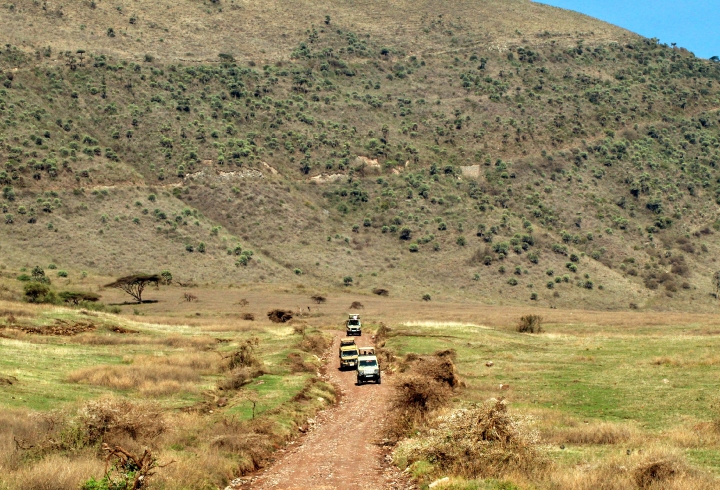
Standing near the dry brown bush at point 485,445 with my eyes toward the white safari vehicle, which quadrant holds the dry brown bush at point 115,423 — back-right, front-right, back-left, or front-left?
front-left

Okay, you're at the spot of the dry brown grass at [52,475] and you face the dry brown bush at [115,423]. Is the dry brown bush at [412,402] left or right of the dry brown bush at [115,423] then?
right

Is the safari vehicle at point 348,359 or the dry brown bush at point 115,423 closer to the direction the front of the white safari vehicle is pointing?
the dry brown bush

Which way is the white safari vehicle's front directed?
toward the camera

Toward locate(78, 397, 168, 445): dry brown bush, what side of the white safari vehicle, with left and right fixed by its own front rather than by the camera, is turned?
front

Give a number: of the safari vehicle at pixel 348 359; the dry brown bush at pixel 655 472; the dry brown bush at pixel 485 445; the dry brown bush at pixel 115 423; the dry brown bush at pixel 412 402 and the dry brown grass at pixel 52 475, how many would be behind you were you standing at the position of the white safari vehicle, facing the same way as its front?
1

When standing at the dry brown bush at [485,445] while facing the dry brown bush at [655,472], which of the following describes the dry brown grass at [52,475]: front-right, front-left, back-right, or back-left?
back-right

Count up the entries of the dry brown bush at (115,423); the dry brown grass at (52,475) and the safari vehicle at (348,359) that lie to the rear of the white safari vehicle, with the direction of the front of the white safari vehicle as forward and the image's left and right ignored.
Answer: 1

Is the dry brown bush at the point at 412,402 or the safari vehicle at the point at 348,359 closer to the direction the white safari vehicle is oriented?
the dry brown bush

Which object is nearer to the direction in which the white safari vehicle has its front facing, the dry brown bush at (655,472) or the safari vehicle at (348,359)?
the dry brown bush

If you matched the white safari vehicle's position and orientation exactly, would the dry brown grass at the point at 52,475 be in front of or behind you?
in front

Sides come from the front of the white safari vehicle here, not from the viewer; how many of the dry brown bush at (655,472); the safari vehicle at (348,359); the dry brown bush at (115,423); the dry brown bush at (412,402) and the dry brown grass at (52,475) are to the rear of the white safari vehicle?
1

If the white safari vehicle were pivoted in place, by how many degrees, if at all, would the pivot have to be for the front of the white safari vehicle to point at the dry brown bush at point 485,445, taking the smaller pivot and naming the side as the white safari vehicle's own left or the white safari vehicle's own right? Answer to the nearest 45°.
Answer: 0° — it already faces it

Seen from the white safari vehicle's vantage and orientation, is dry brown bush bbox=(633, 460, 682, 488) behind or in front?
in front

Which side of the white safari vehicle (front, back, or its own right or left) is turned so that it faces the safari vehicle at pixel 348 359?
back

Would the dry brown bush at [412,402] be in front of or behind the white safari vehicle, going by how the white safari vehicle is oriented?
in front
